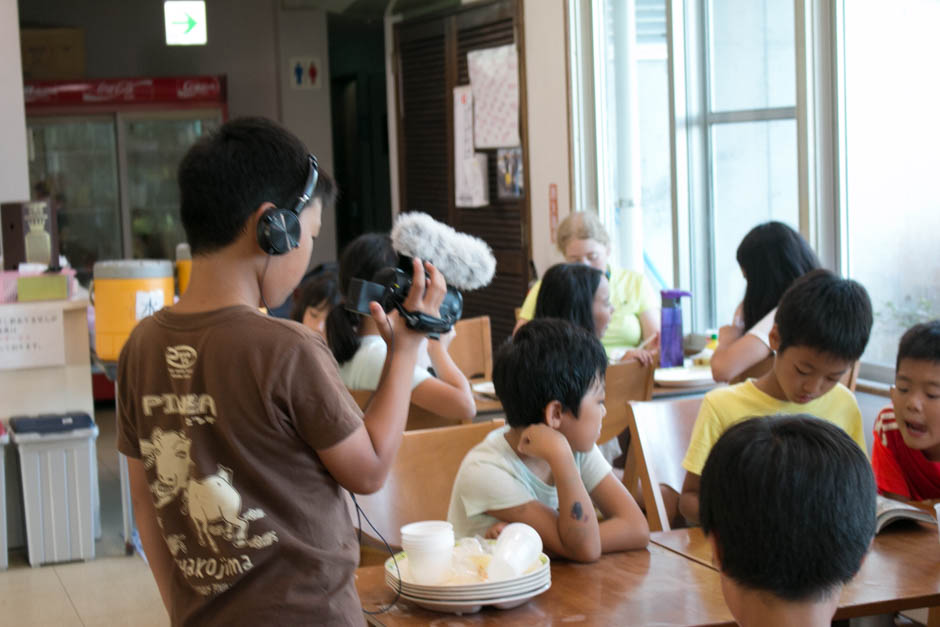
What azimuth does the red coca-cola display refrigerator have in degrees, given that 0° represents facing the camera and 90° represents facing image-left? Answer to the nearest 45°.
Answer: approximately 0°

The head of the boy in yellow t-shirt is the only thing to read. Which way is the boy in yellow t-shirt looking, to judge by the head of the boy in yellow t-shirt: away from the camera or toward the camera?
toward the camera

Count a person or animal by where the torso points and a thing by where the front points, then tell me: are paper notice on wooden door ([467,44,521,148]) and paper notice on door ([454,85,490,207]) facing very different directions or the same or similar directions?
same or similar directions

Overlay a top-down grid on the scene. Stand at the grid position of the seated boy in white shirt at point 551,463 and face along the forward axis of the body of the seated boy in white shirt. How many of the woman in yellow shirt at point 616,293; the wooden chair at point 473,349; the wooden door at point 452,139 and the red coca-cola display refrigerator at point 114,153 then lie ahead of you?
0

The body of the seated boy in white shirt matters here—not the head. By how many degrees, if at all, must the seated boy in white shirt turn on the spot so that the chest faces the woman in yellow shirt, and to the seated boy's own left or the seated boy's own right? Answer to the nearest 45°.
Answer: approximately 135° to the seated boy's own left

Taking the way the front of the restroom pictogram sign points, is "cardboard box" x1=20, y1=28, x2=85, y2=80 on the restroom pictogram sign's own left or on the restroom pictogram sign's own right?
on the restroom pictogram sign's own right

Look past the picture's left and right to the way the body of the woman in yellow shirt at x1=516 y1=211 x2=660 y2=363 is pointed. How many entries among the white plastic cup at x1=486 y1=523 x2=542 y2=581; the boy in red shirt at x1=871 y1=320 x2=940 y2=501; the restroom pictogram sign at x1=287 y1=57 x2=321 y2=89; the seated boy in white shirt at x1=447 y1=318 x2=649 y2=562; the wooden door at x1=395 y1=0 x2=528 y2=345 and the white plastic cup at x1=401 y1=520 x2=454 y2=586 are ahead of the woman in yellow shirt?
4

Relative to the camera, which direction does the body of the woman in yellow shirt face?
toward the camera

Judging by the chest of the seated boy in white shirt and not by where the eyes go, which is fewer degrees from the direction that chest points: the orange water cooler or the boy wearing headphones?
the boy wearing headphones

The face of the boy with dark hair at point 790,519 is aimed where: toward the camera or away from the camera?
away from the camera

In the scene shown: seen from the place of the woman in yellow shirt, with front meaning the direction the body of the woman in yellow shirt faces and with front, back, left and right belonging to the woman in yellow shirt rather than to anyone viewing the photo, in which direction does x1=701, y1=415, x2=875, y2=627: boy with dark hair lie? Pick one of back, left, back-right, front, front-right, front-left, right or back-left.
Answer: front

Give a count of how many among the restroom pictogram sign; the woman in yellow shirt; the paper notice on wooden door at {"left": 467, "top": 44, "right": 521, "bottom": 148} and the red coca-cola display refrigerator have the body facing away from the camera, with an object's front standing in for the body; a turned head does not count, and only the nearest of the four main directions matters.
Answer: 0

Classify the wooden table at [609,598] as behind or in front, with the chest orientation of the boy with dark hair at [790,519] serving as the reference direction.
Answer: in front

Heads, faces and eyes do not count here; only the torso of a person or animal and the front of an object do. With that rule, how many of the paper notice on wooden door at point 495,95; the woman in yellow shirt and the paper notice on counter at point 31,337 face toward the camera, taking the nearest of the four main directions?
3

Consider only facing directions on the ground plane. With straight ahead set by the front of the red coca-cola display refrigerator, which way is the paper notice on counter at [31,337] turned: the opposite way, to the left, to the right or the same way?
the same way

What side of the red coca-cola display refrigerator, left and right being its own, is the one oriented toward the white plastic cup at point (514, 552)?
front
